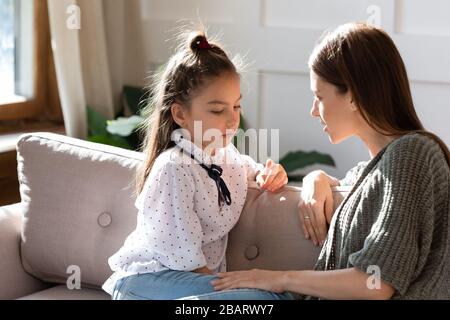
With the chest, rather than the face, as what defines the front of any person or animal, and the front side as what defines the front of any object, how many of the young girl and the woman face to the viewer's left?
1

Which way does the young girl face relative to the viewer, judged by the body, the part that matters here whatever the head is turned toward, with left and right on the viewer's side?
facing the viewer and to the right of the viewer

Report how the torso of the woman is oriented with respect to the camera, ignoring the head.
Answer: to the viewer's left

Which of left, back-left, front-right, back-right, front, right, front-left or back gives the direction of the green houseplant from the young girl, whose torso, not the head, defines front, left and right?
back-left

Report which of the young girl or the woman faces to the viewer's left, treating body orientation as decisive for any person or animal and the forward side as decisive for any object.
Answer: the woman

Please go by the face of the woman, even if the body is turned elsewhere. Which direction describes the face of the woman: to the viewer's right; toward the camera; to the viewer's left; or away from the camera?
to the viewer's left

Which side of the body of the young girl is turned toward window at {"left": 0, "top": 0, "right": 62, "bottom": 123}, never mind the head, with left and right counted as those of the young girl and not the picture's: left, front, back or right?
back
